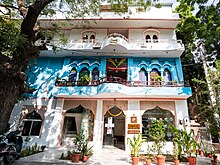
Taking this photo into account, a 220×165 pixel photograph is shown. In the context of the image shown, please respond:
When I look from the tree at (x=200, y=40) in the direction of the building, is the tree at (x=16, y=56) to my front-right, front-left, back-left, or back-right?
front-left

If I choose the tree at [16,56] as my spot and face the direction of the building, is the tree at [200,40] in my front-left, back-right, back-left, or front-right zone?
front-right

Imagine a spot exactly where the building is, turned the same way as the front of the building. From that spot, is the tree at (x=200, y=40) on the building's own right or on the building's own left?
on the building's own left

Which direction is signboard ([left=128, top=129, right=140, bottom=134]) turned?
toward the camera

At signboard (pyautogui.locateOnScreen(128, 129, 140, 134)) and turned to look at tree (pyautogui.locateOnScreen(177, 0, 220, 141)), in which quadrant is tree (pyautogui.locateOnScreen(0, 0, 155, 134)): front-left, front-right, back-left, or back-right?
back-right

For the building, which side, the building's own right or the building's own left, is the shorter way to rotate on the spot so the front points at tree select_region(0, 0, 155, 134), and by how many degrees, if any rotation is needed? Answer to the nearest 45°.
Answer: approximately 45° to the building's own right

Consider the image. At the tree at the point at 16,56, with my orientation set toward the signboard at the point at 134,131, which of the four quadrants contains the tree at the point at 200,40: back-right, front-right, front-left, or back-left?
front-right

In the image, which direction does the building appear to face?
toward the camera
